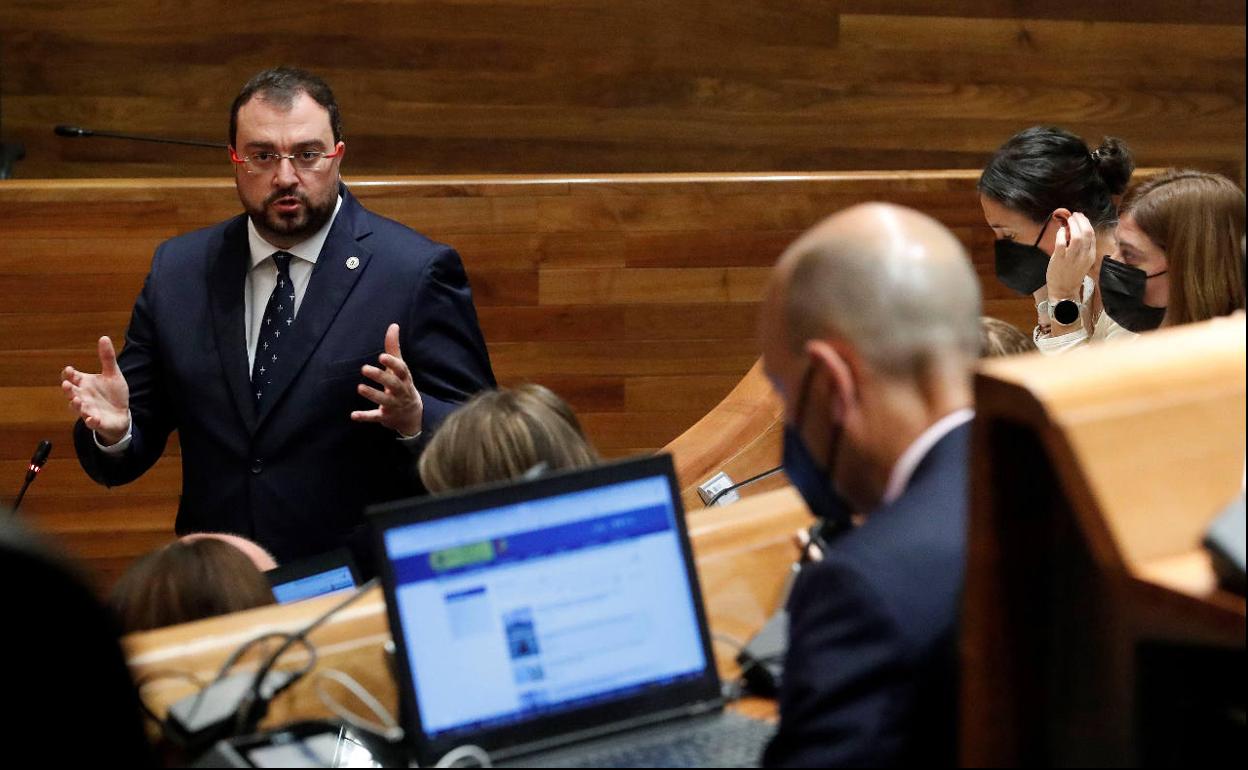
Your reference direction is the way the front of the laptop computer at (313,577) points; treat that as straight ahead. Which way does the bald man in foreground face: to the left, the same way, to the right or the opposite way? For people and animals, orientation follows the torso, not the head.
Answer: the opposite way

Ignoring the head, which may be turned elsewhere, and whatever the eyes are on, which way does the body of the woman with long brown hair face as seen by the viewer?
to the viewer's left

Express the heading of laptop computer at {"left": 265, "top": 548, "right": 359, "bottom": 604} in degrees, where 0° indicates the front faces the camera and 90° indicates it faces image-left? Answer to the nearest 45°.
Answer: approximately 315°

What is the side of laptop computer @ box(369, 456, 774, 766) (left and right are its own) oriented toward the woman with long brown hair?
left

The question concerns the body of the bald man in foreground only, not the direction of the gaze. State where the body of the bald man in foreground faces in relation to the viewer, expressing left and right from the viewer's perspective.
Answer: facing away from the viewer and to the left of the viewer

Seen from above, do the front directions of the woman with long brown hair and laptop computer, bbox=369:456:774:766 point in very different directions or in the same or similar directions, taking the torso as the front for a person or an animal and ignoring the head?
very different directions

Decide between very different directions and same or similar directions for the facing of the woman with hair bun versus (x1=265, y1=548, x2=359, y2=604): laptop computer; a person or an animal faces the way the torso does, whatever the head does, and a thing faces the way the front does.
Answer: very different directions

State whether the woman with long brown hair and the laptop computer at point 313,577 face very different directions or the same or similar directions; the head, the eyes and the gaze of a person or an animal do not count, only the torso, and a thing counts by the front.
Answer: very different directions

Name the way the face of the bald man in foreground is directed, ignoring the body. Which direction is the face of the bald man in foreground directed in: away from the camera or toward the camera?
away from the camera

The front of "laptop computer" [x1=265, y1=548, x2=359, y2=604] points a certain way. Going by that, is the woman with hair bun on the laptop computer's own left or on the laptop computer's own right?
on the laptop computer's own left
